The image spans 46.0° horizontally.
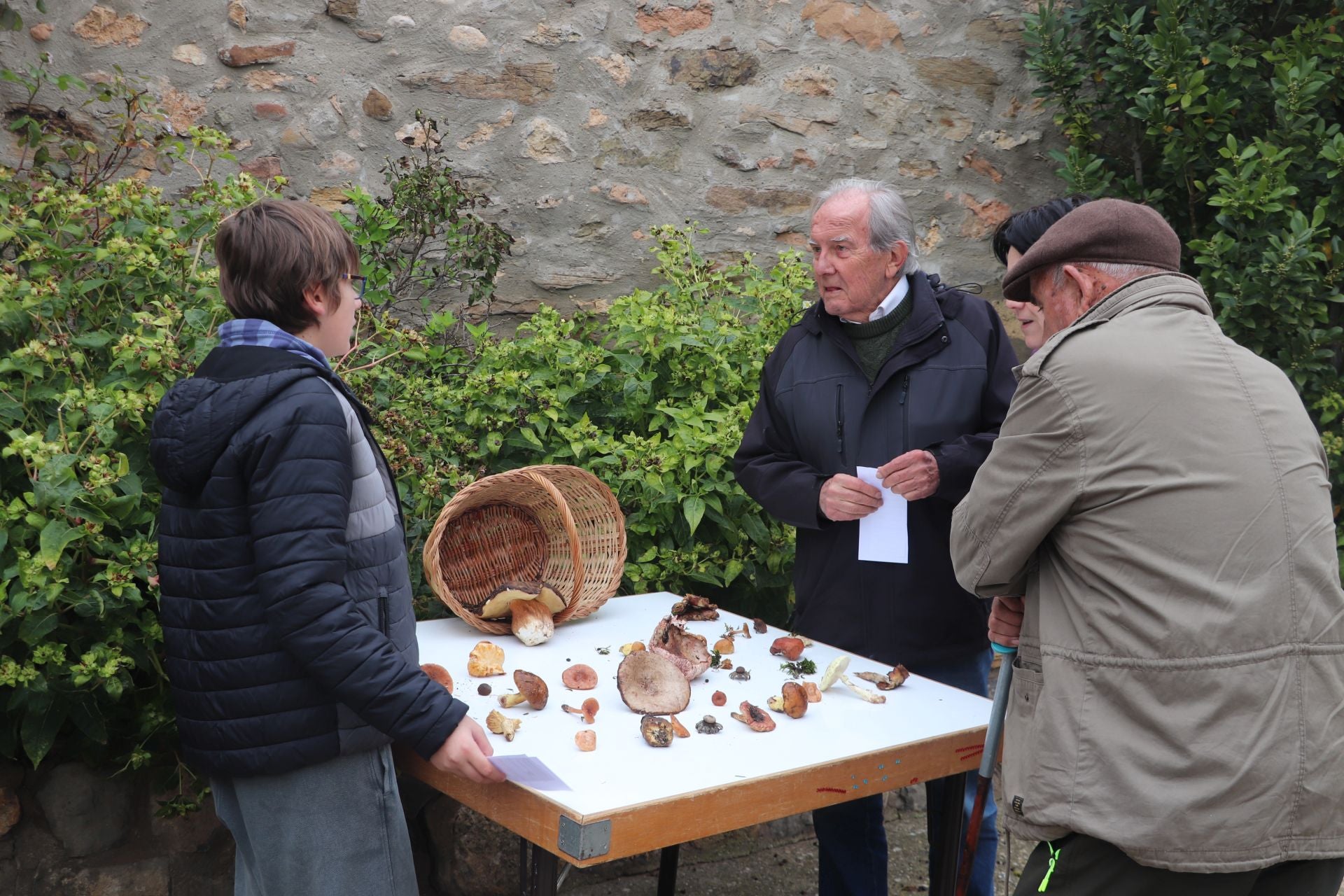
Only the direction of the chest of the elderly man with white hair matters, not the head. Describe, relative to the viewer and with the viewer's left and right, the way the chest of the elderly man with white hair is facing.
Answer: facing the viewer and to the left of the viewer

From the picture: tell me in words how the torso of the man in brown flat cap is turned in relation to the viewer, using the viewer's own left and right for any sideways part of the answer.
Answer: facing away from the viewer and to the left of the viewer

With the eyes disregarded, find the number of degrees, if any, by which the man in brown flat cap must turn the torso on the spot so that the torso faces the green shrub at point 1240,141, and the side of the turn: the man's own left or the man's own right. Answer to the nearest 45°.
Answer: approximately 45° to the man's own right

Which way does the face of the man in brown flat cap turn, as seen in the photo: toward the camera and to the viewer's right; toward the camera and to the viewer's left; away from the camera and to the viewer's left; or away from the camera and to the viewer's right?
away from the camera and to the viewer's left

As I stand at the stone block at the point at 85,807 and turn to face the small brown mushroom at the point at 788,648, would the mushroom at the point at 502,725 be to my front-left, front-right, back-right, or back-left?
front-right

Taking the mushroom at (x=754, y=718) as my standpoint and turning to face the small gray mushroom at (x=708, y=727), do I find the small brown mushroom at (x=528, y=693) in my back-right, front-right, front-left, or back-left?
front-right

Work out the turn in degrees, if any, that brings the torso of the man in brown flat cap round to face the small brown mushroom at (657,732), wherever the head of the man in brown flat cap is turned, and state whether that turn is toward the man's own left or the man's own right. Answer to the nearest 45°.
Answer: approximately 45° to the man's own left

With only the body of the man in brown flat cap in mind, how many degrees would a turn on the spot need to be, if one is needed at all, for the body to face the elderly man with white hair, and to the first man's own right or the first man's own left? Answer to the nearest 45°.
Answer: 0° — they already face them
